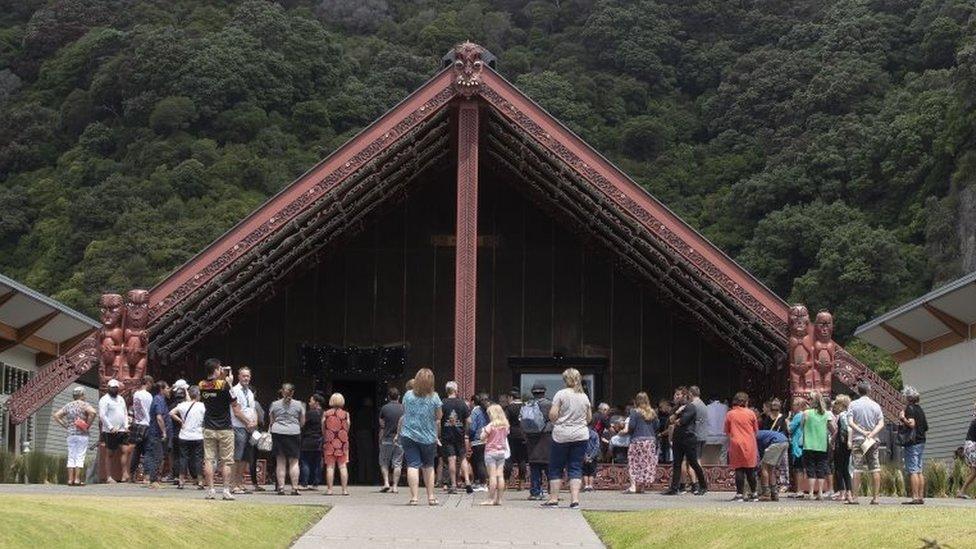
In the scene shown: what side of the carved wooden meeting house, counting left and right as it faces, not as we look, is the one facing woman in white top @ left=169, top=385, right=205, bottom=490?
front

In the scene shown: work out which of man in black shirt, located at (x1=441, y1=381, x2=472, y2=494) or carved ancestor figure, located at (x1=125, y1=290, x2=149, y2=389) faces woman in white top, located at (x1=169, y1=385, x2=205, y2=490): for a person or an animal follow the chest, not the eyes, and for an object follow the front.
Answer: the carved ancestor figure

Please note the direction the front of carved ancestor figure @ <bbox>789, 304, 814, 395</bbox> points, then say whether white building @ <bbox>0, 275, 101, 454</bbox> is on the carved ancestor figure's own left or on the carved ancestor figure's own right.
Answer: on the carved ancestor figure's own right

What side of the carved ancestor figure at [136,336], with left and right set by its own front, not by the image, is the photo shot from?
front

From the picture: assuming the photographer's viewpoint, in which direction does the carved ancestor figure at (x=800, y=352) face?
facing the viewer

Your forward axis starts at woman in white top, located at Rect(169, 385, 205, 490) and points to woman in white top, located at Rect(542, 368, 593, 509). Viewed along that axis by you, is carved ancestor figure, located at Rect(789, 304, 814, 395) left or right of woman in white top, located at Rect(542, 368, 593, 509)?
left

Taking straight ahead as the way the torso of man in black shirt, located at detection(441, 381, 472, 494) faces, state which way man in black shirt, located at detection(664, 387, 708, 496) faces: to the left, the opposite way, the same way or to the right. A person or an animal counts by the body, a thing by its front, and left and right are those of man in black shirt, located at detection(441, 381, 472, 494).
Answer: to the left

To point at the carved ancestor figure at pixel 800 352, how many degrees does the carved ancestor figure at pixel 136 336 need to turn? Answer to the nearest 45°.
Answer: approximately 90° to its left

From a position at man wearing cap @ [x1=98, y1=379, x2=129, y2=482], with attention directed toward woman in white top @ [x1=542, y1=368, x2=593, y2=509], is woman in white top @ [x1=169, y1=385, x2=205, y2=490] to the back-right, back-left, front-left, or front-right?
front-right

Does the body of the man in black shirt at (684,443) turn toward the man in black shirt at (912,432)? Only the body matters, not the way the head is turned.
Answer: no

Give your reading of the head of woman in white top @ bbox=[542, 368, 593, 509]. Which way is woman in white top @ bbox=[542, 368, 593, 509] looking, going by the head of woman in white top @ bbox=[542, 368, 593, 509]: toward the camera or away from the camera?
away from the camera

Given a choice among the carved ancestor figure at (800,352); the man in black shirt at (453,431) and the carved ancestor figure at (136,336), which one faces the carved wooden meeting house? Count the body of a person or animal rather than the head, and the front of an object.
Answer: the man in black shirt

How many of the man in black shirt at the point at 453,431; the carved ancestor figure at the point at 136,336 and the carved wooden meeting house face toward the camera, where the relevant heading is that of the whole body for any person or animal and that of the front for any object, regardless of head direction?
2

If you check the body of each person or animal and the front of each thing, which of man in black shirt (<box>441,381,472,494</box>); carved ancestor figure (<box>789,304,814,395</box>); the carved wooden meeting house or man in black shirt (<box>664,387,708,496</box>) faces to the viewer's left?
man in black shirt (<box>664,387,708,496</box>)

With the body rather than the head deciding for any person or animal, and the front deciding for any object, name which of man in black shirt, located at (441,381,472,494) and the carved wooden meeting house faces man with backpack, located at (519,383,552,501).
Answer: the carved wooden meeting house

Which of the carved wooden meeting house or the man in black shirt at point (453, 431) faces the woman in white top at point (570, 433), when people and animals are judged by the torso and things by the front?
the carved wooden meeting house
